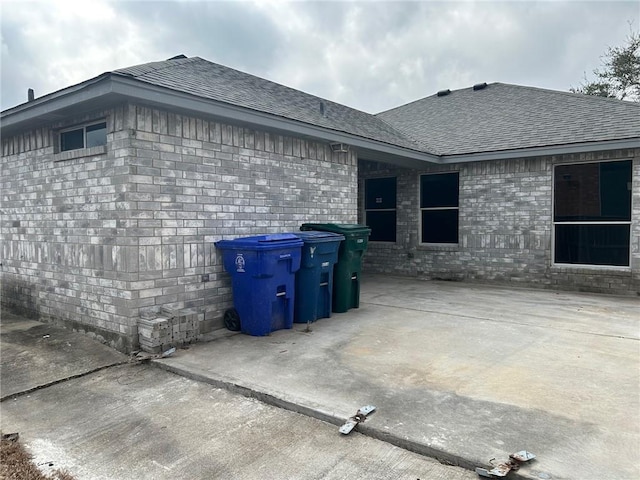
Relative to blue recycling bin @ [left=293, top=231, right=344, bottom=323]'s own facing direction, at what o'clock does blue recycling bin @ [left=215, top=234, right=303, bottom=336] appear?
blue recycling bin @ [left=215, top=234, right=303, bottom=336] is roughly at 3 o'clock from blue recycling bin @ [left=293, top=231, right=344, bottom=323].

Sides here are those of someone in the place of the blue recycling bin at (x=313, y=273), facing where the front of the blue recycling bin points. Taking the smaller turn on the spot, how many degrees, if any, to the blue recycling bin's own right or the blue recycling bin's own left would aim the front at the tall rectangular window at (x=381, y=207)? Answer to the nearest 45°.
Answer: approximately 135° to the blue recycling bin's own left

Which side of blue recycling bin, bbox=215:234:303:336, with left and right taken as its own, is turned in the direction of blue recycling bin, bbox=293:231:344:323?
left

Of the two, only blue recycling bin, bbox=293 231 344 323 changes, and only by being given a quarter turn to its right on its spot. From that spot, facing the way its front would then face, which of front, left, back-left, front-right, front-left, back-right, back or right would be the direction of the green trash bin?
back

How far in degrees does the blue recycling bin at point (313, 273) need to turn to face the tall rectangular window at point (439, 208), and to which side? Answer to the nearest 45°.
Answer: approximately 90° to its left

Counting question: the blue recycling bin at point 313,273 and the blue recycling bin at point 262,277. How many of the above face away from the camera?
0

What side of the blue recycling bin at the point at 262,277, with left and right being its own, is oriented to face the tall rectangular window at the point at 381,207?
left

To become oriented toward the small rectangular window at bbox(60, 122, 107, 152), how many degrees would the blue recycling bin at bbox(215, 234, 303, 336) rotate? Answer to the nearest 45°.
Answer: approximately 135° to its right

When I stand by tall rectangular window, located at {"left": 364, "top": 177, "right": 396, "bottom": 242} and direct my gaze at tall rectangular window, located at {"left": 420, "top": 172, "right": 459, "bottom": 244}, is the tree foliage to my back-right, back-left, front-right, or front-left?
front-left

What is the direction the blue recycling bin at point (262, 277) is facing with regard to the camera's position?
facing the viewer and to the right of the viewer

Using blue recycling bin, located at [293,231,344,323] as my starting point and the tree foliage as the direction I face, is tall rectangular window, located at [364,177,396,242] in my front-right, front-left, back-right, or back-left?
front-left

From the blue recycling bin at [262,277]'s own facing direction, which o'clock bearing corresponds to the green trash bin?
The green trash bin is roughly at 9 o'clock from the blue recycling bin.

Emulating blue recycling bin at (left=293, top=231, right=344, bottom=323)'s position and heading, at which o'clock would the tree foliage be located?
The tree foliage is roughly at 9 o'clock from the blue recycling bin.

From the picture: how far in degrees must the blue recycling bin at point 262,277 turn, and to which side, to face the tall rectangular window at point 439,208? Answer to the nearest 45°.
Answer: approximately 90° to its left

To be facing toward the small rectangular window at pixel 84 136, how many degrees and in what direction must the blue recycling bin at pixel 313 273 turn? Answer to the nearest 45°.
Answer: approximately 135° to its right
